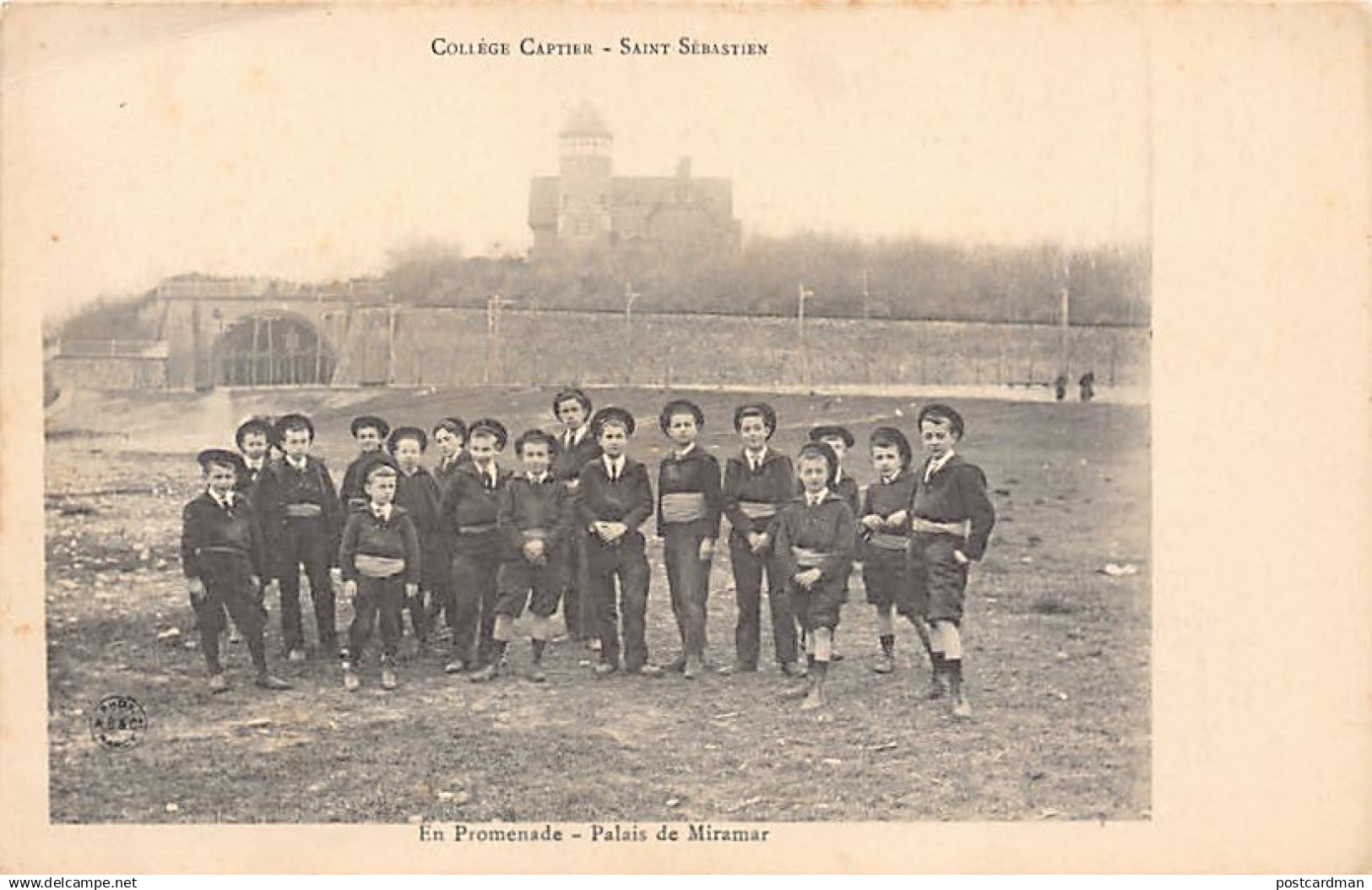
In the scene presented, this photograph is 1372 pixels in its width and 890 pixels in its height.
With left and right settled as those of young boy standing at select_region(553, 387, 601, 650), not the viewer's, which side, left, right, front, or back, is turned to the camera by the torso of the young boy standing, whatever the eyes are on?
front

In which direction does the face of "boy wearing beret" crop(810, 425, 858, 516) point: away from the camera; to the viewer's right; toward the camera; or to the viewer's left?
toward the camera

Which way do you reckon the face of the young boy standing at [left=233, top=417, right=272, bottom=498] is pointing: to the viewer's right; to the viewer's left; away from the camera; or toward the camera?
toward the camera

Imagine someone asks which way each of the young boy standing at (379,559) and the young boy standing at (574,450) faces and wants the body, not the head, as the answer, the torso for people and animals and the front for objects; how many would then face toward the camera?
2

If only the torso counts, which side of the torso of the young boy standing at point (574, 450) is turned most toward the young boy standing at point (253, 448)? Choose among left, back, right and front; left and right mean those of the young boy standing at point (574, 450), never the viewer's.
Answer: right

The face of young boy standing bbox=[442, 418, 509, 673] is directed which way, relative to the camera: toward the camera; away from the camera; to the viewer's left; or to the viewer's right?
toward the camera

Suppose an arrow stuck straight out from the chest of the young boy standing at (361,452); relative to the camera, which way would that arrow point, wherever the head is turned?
toward the camera

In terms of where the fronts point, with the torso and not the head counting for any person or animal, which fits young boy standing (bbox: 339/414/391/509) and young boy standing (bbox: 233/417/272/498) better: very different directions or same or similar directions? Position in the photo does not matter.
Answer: same or similar directions

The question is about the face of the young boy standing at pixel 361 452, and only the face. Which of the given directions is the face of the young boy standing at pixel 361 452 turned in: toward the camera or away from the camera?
toward the camera

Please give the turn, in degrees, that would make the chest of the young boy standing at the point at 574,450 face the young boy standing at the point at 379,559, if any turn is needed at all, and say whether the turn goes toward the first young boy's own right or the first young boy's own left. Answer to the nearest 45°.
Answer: approximately 90° to the first young boy's own right
